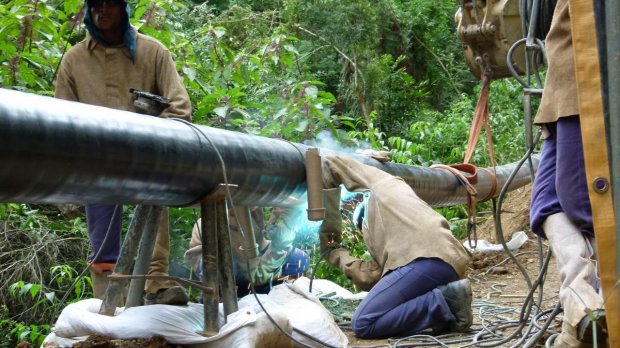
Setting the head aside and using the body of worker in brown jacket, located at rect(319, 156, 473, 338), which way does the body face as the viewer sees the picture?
to the viewer's left

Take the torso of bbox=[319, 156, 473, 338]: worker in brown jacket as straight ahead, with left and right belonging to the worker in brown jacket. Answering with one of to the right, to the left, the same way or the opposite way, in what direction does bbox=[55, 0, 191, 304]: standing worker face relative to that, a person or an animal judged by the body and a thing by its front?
to the left

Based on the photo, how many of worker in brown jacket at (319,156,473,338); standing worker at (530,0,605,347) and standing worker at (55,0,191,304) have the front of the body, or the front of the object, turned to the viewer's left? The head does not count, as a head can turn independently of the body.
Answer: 2

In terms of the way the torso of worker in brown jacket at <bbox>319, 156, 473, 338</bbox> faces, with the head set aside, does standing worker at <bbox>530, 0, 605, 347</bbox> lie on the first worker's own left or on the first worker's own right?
on the first worker's own left

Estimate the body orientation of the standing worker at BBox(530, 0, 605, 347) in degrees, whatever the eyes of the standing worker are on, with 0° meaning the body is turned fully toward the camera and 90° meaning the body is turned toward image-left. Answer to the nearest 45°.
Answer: approximately 90°
